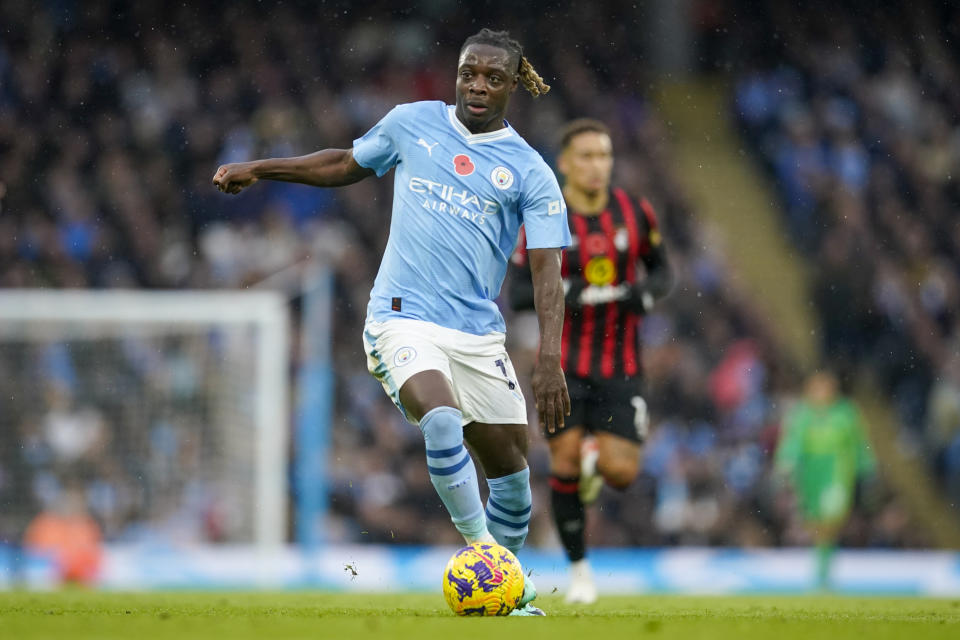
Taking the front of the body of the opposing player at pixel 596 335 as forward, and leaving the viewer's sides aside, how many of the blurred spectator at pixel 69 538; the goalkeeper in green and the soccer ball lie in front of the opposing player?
1

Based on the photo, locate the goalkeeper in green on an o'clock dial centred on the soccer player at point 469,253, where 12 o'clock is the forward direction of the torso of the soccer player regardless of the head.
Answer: The goalkeeper in green is roughly at 7 o'clock from the soccer player.

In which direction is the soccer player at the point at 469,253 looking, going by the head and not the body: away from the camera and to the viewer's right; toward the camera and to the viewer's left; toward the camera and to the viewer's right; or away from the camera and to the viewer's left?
toward the camera and to the viewer's left

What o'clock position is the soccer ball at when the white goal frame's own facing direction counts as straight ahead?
The soccer ball is roughly at 12 o'clock from the white goal frame.

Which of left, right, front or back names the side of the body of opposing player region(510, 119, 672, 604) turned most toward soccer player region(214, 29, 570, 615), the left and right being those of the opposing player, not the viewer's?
front
